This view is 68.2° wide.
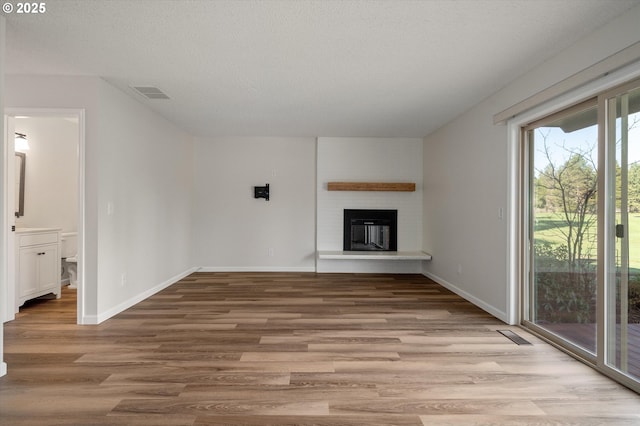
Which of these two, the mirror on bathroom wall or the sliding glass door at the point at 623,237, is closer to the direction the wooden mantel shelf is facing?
the sliding glass door

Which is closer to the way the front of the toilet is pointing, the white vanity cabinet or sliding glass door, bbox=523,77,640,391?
the sliding glass door

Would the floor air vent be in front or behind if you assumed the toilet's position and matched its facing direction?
in front

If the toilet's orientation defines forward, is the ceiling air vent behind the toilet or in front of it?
in front

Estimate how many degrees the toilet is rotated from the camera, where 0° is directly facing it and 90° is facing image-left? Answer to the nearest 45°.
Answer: approximately 315°

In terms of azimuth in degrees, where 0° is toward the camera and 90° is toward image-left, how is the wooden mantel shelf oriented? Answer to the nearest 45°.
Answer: approximately 0°
